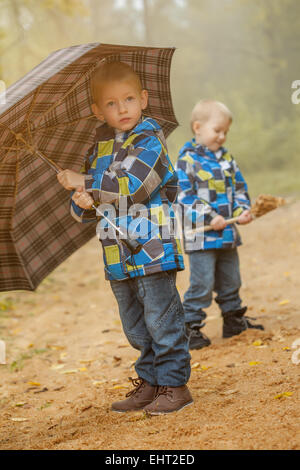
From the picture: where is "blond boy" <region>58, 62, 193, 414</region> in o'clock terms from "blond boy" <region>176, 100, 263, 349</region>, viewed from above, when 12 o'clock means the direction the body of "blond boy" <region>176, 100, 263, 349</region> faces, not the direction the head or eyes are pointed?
"blond boy" <region>58, 62, 193, 414</region> is roughly at 2 o'clock from "blond boy" <region>176, 100, 263, 349</region>.

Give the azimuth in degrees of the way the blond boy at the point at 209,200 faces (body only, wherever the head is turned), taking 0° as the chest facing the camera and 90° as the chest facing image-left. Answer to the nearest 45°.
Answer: approximately 315°

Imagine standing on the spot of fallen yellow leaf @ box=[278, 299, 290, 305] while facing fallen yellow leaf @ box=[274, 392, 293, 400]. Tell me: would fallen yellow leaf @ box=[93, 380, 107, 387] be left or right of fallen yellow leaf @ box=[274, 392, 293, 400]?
right

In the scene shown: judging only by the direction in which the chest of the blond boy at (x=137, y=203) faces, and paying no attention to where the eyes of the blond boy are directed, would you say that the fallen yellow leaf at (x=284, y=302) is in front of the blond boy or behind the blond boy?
behind

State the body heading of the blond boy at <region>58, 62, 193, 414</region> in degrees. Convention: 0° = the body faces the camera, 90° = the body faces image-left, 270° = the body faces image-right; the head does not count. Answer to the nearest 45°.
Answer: approximately 45°
